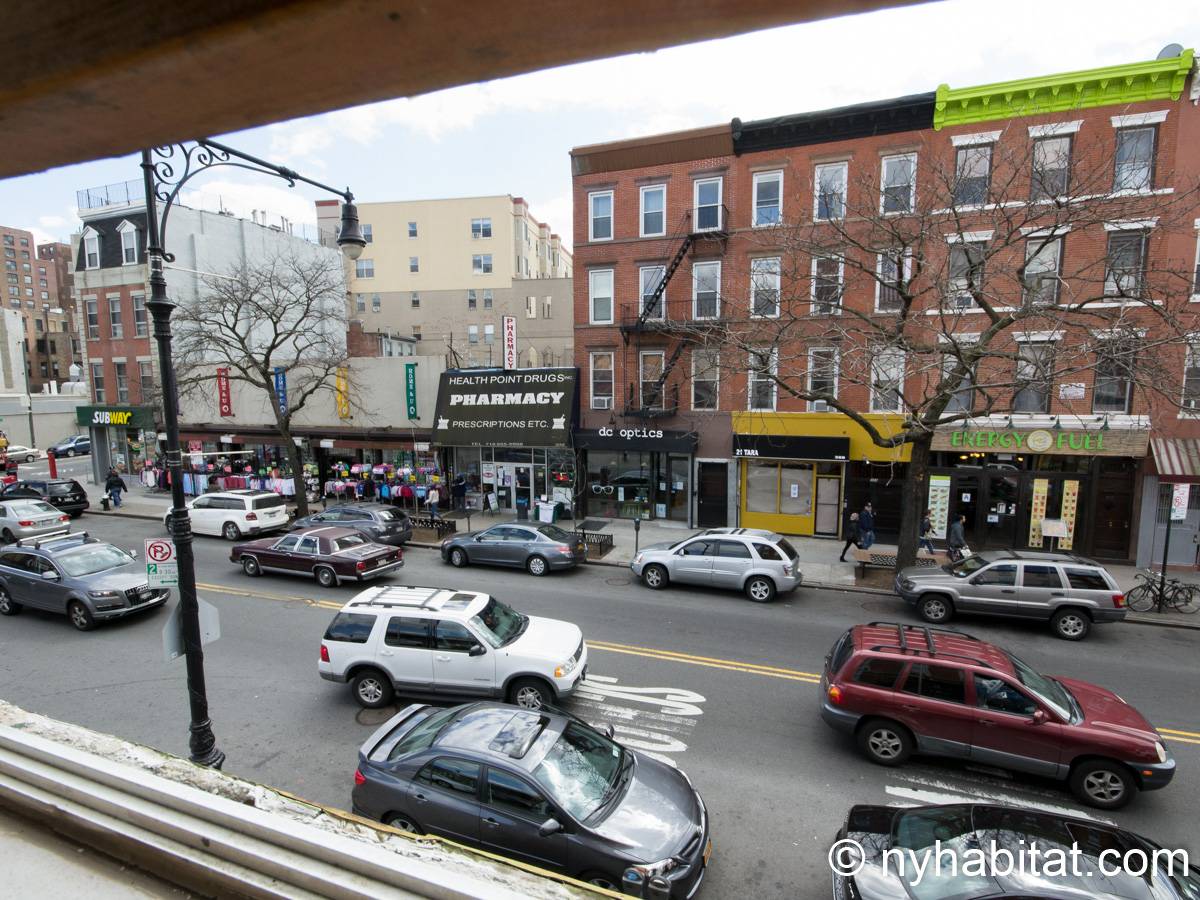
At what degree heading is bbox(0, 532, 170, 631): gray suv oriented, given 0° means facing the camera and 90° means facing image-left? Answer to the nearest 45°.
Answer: approximately 315°

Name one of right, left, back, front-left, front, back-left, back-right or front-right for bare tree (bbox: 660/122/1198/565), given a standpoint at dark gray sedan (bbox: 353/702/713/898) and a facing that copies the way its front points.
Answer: left

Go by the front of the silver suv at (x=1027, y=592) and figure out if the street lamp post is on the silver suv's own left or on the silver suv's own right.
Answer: on the silver suv's own left

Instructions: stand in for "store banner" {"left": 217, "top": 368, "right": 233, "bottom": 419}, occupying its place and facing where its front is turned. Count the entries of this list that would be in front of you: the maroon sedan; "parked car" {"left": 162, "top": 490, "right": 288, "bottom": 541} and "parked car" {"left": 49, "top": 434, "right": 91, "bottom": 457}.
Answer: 2

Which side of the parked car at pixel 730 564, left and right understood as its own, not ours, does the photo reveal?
left

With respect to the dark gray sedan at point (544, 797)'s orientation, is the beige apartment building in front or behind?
behind

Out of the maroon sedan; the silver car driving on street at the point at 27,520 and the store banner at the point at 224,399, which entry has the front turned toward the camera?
the store banner

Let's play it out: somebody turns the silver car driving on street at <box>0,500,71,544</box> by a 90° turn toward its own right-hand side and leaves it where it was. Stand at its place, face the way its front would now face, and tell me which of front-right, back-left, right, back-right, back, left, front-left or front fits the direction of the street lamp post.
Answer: back-right

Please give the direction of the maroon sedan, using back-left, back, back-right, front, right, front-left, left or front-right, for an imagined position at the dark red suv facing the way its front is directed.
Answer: back

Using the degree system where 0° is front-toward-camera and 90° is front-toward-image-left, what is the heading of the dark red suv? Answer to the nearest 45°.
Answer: approximately 270°

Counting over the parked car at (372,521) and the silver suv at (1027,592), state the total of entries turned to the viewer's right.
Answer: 0

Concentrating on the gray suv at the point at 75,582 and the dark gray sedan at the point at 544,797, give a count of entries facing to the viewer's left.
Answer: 0

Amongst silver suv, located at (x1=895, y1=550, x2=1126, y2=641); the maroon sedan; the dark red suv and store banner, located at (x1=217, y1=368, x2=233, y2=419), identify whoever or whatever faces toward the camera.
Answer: the store banner

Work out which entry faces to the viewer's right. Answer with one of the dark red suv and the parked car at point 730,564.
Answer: the dark red suv

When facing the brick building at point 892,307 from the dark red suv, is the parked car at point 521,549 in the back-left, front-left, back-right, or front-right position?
front-left

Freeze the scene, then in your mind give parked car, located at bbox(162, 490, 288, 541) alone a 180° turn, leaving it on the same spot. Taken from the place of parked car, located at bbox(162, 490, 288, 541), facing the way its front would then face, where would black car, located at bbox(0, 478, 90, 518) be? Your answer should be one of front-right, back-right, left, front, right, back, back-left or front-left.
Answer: back

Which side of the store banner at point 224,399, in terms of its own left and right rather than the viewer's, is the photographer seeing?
front

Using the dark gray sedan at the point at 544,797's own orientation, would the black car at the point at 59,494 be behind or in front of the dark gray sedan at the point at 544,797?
behind

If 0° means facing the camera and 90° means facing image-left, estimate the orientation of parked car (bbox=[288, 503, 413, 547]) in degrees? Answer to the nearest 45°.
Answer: approximately 135°
